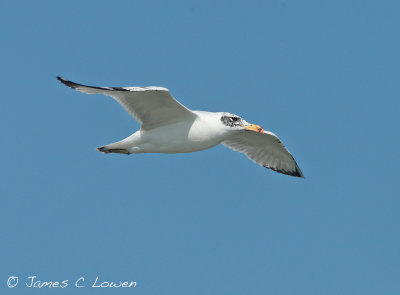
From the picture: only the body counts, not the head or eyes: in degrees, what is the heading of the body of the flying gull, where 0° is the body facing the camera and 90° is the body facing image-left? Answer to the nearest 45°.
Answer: approximately 315°
